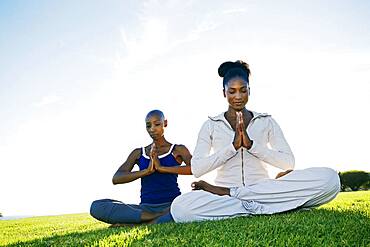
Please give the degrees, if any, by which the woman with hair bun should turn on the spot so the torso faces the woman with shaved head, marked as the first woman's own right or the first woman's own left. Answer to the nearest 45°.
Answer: approximately 135° to the first woman's own right

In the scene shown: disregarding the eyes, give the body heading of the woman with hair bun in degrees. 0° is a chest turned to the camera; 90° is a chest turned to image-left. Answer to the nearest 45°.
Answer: approximately 0°
